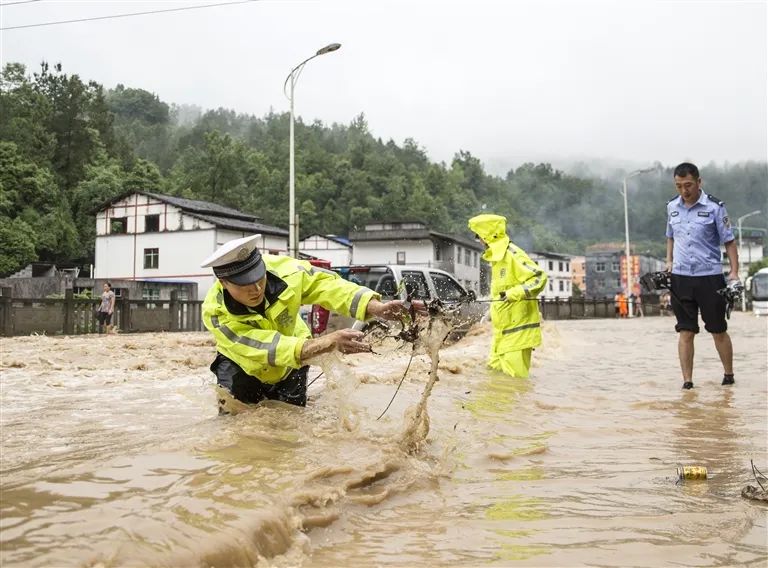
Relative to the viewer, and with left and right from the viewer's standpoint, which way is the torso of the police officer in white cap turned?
facing the viewer and to the right of the viewer

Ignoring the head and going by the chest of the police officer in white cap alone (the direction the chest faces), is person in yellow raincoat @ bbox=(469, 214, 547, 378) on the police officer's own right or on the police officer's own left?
on the police officer's own left

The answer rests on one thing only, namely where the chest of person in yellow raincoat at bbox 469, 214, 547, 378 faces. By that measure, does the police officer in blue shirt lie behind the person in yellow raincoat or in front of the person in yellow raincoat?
behind

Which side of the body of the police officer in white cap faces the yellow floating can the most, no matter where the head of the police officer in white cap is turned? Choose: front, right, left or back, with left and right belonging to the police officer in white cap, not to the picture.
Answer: front

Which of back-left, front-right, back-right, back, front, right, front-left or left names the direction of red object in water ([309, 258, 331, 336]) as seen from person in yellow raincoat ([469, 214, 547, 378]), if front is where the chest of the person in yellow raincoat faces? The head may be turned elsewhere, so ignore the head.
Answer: front-right

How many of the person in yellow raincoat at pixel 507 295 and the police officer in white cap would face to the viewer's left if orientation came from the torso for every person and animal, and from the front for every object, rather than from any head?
1

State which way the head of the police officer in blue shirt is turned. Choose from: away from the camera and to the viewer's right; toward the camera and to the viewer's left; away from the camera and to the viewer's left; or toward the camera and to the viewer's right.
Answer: toward the camera and to the viewer's left

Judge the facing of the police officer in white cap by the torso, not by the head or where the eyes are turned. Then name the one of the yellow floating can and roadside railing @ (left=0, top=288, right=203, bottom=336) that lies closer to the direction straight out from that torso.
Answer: the yellow floating can

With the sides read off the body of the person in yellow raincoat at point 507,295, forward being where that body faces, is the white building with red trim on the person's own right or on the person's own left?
on the person's own right

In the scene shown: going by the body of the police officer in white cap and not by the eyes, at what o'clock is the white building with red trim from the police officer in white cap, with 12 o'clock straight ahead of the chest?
The white building with red trim is roughly at 7 o'clock from the police officer in white cap.

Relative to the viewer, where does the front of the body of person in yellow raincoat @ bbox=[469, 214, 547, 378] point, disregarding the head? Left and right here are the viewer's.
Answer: facing to the left of the viewer
